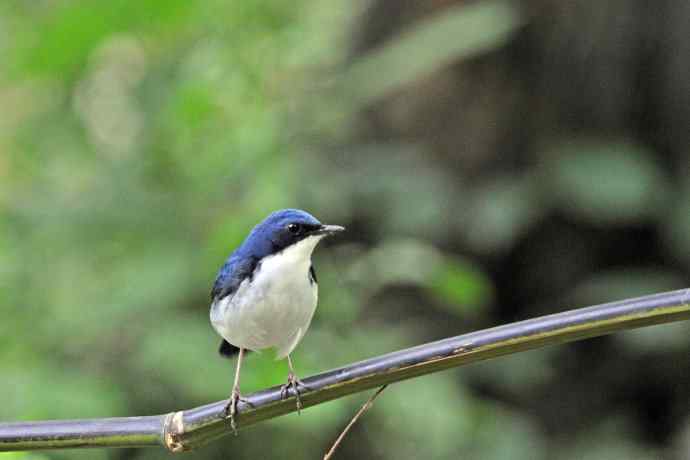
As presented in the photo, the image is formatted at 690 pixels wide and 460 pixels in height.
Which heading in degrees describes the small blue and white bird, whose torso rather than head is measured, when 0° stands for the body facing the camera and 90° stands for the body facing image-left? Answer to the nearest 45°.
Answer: approximately 315°
